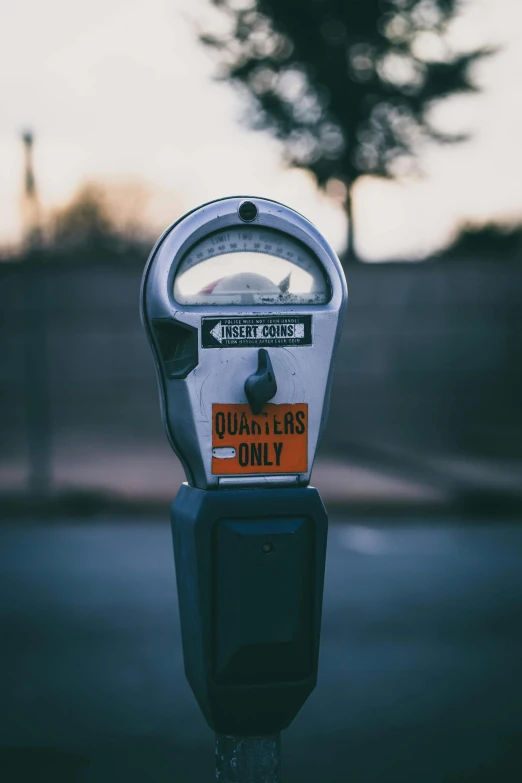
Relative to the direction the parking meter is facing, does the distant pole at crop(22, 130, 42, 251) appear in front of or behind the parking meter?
behind

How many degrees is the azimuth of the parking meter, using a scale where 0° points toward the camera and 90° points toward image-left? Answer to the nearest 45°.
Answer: approximately 0°

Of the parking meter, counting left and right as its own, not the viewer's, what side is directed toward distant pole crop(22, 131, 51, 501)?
back
